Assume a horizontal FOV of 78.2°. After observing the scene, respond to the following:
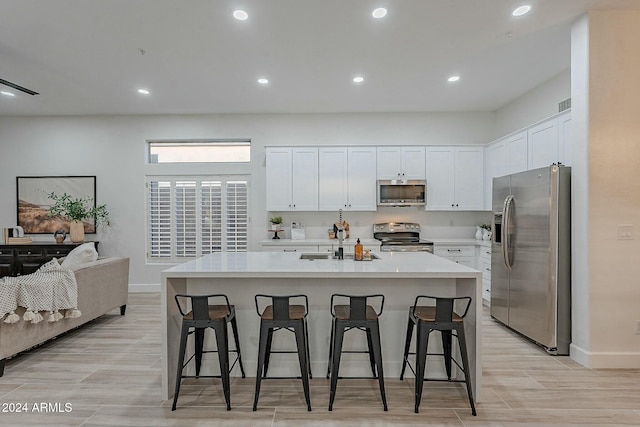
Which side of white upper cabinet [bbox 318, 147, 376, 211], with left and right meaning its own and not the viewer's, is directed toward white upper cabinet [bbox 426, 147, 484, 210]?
left

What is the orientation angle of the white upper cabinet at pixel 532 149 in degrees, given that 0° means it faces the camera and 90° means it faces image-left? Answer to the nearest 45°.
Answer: approximately 45°

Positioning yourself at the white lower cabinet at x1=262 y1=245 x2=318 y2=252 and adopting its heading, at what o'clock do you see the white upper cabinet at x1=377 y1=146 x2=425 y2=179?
The white upper cabinet is roughly at 9 o'clock from the white lower cabinet.

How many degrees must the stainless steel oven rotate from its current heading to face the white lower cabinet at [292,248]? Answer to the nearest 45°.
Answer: approximately 45° to its right

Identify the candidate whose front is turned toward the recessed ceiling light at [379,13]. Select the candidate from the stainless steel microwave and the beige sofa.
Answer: the stainless steel microwave

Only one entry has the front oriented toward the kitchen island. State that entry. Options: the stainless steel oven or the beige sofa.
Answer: the stainless steel oven

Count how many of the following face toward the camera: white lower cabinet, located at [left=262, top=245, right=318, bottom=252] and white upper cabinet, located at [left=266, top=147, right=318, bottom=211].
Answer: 2

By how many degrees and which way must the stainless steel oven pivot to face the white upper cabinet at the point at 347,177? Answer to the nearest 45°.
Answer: approximately 45° to its right

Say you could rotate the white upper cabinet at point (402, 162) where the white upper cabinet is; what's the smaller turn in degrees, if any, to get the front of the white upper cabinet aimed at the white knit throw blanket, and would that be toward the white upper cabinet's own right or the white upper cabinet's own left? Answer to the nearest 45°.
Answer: approximately 45° to the white upper cabinet's own right

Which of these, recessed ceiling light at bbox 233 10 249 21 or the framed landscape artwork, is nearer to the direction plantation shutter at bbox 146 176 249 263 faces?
the recessed ceiling light

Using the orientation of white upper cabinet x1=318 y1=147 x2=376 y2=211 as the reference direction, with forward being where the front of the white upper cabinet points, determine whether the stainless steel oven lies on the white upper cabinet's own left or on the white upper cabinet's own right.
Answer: on the white upper cabinet's own left
